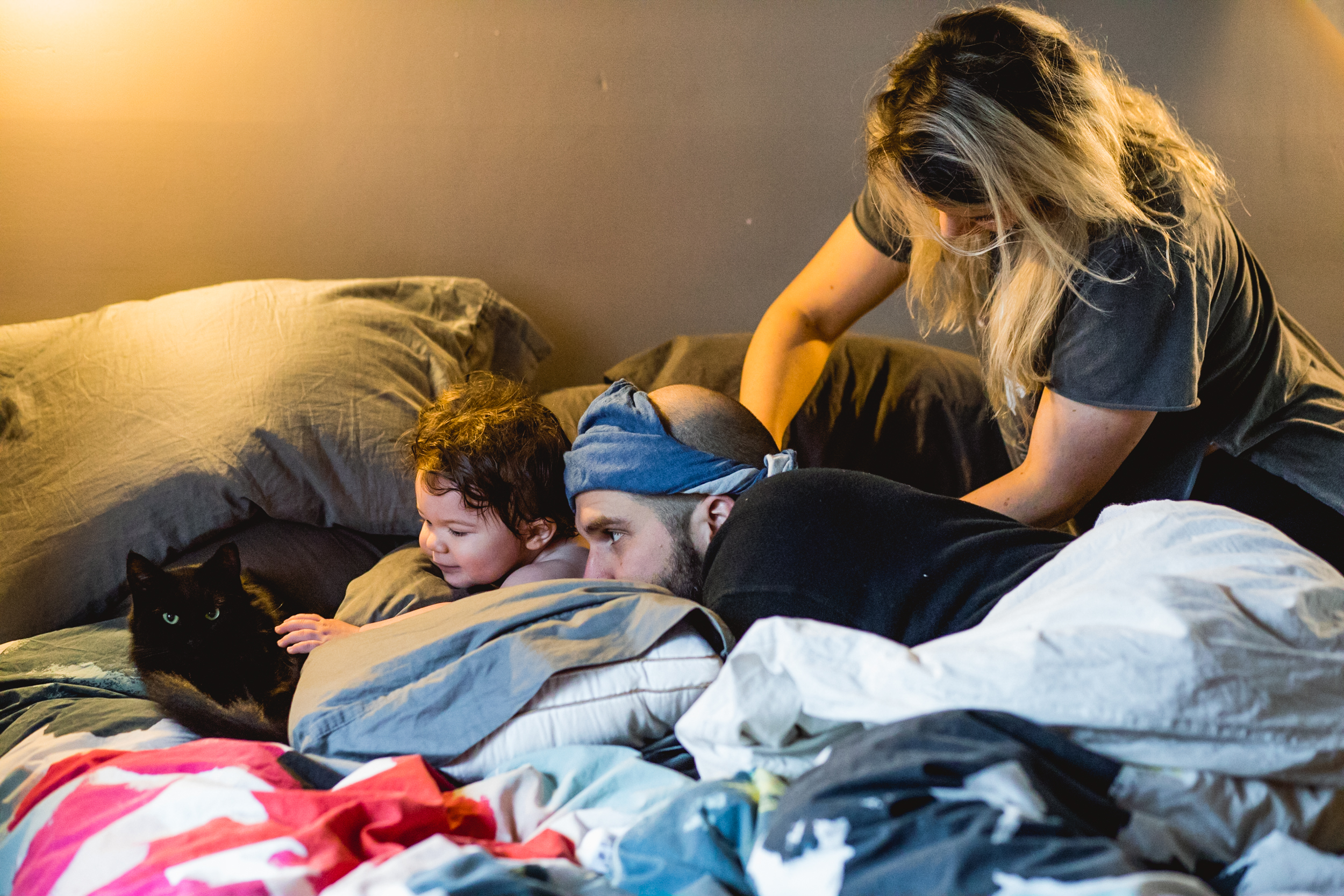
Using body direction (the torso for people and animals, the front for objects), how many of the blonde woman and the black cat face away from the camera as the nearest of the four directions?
0

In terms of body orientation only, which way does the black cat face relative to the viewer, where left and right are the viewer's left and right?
facing the viewer and to the left of the viewer

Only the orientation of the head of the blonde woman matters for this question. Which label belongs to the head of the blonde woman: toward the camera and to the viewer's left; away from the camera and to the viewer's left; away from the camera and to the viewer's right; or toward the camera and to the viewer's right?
toward the camera and to the viewer's left

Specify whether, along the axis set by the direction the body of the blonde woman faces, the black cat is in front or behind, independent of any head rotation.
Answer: in front
